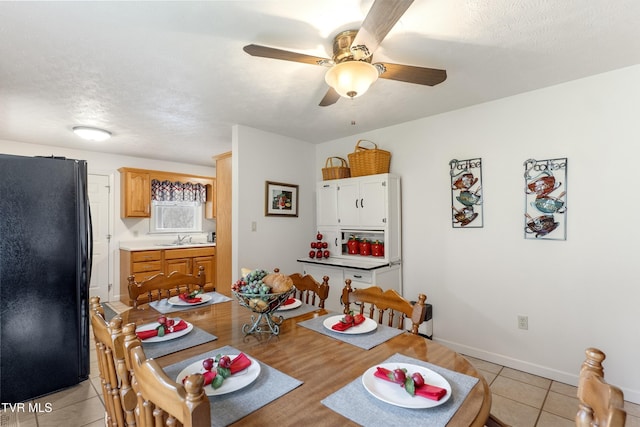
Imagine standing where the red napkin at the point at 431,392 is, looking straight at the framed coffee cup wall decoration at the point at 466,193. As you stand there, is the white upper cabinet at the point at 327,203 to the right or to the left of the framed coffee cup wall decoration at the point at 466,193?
left

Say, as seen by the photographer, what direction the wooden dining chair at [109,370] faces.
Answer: facing away from the viewer and to the right of the viewer

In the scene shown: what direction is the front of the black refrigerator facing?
to the viewer's right

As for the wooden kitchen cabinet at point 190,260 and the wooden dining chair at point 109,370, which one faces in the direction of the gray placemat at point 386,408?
the wooden kitchen cabinet

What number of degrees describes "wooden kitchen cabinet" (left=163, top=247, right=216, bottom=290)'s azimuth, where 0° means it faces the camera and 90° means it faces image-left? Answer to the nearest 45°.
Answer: approximately 0°

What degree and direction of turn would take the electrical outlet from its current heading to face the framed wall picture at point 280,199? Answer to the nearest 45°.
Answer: approximately 90° to its right
